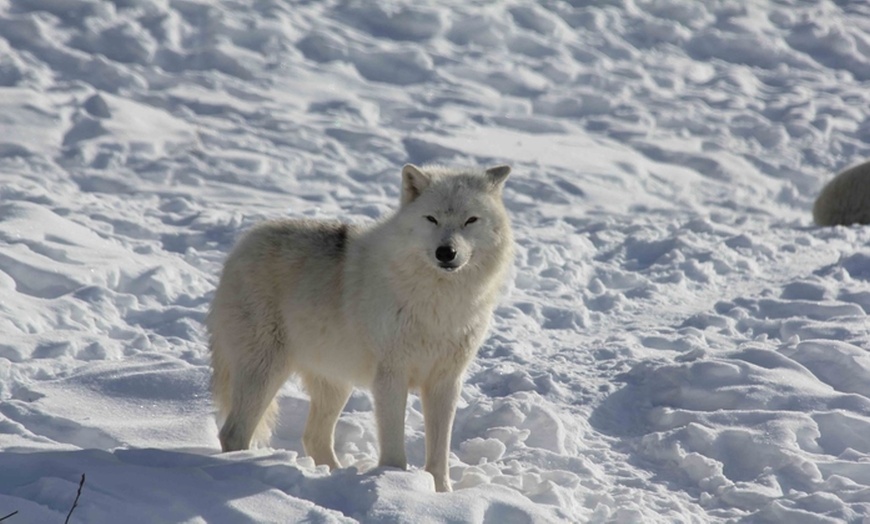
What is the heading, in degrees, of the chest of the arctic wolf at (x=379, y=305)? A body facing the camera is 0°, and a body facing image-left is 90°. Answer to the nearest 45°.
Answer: approximately 315°
